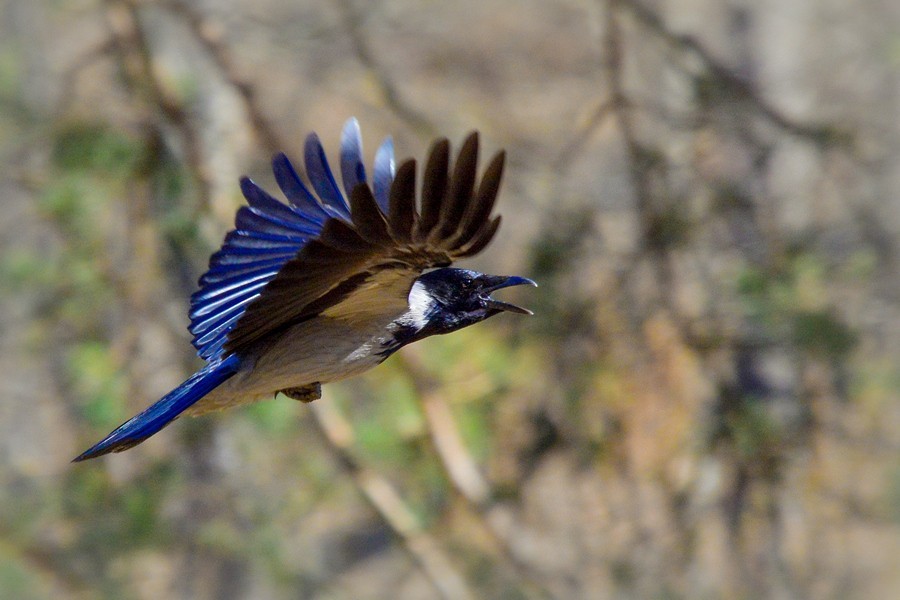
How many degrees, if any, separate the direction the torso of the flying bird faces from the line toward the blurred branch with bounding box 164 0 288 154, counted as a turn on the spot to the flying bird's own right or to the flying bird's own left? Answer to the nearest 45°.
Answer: approximately 90° to the flying bird's own left

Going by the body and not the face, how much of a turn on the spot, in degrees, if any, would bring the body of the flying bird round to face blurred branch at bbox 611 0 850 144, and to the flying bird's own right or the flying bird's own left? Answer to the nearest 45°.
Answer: approximately 45° to the flying bird's own left

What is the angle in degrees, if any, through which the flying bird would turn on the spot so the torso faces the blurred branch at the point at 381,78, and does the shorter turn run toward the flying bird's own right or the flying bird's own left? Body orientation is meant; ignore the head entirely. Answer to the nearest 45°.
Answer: approximately 90° to the flying bird's own left

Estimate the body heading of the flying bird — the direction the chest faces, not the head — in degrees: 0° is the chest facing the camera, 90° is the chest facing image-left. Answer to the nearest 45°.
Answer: approximately 270°

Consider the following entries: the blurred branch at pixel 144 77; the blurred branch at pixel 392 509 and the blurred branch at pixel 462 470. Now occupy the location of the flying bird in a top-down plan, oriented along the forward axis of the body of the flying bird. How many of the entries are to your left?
3

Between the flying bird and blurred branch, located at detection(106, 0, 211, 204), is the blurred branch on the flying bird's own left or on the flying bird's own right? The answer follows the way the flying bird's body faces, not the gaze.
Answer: on the flying bird's own left

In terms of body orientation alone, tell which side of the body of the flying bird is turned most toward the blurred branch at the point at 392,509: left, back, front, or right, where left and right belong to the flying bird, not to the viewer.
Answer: left
